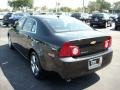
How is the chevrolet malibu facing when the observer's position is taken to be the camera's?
facing away from the viewer and to the left of the viewer

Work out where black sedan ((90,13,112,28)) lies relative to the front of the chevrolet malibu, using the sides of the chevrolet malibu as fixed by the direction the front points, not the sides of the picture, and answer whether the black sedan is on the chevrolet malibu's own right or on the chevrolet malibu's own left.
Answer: on the chevrolet malibu's own right
